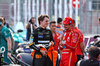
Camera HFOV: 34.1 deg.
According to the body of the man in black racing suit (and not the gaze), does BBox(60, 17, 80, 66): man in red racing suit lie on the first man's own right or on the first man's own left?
on the first man's own left

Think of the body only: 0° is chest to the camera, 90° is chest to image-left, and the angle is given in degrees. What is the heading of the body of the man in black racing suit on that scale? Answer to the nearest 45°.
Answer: approximately 315°

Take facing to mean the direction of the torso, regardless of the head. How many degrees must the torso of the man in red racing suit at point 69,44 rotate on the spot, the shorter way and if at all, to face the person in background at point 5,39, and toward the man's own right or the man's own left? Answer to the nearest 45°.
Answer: approximately 45° to the man's own right

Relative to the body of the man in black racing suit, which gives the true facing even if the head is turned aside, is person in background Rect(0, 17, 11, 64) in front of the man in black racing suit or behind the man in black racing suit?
behind

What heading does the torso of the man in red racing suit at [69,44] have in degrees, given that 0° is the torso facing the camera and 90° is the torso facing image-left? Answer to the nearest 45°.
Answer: approximately 45°

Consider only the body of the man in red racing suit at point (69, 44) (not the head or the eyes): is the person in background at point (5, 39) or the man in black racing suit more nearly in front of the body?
the man in black racing suit

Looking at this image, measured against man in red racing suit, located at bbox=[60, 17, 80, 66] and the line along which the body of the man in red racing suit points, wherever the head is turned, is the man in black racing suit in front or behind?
in front

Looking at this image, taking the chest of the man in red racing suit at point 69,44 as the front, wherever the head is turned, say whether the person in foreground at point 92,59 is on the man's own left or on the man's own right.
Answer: on the man's own left
